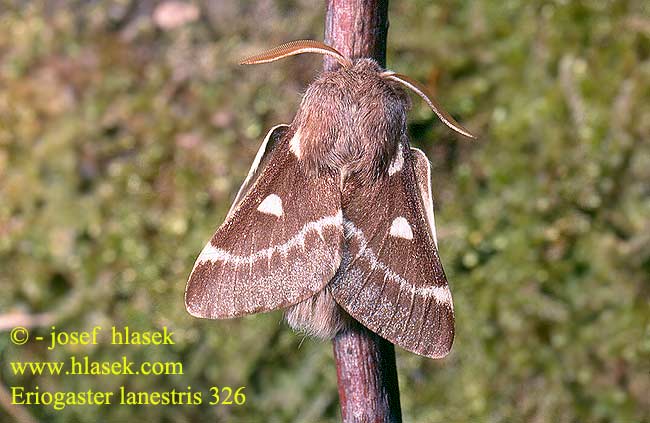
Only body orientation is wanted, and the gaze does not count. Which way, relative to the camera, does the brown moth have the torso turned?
away from the camera
